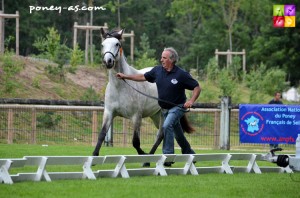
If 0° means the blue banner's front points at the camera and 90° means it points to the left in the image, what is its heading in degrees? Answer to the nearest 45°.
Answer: approximately 0°

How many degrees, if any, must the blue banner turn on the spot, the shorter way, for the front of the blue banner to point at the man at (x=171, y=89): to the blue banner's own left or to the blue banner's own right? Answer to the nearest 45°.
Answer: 0° — it already faces them

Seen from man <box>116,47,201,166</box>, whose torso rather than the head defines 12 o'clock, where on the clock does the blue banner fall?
The blue banner is roughly at 5 o'clock from the man.

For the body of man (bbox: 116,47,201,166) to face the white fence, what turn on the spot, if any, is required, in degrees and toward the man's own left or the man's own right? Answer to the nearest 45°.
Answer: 0° — they already face it

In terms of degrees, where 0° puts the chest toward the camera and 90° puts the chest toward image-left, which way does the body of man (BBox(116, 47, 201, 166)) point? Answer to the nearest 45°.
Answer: approximately 45°
